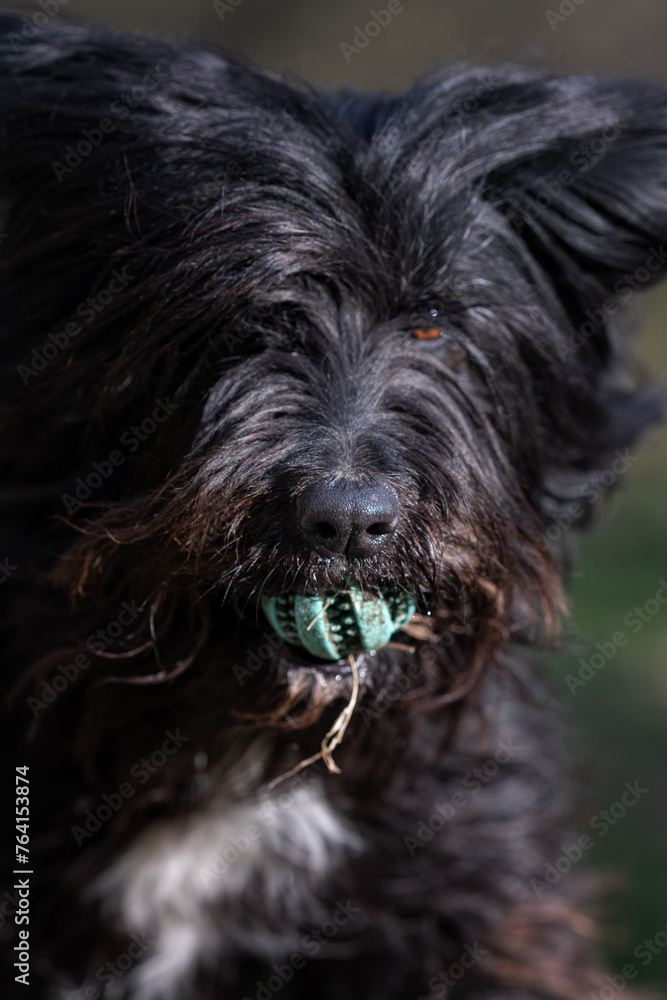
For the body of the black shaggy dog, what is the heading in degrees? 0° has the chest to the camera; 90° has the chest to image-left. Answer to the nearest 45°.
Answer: approximately 0°
